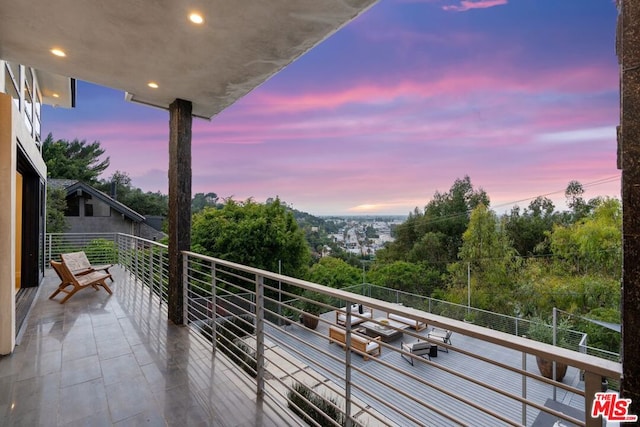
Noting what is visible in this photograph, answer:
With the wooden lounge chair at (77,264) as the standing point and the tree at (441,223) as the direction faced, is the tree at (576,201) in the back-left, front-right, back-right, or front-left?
front-right

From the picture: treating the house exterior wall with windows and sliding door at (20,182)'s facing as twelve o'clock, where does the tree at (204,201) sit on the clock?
The tree is roughly at 10 o'clock from the house exterior wall with windows and sliding door.

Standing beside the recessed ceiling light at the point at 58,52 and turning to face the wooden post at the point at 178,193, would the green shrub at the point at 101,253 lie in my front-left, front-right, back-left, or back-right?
front-left

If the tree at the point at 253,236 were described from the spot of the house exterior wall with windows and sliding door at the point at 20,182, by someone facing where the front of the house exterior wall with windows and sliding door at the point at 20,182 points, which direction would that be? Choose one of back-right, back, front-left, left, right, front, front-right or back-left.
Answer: front-left

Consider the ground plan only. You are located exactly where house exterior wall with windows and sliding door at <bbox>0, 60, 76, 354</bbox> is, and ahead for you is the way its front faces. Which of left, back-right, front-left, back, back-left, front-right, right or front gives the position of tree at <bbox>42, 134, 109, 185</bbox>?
left

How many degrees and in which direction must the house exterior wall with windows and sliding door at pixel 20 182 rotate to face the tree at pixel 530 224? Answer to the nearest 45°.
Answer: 0° — it already faces it

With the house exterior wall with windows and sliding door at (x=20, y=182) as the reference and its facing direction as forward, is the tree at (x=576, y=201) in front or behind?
in front

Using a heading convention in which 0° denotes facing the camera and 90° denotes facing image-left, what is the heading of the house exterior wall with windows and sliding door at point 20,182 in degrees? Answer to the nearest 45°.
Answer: approximately 270°
